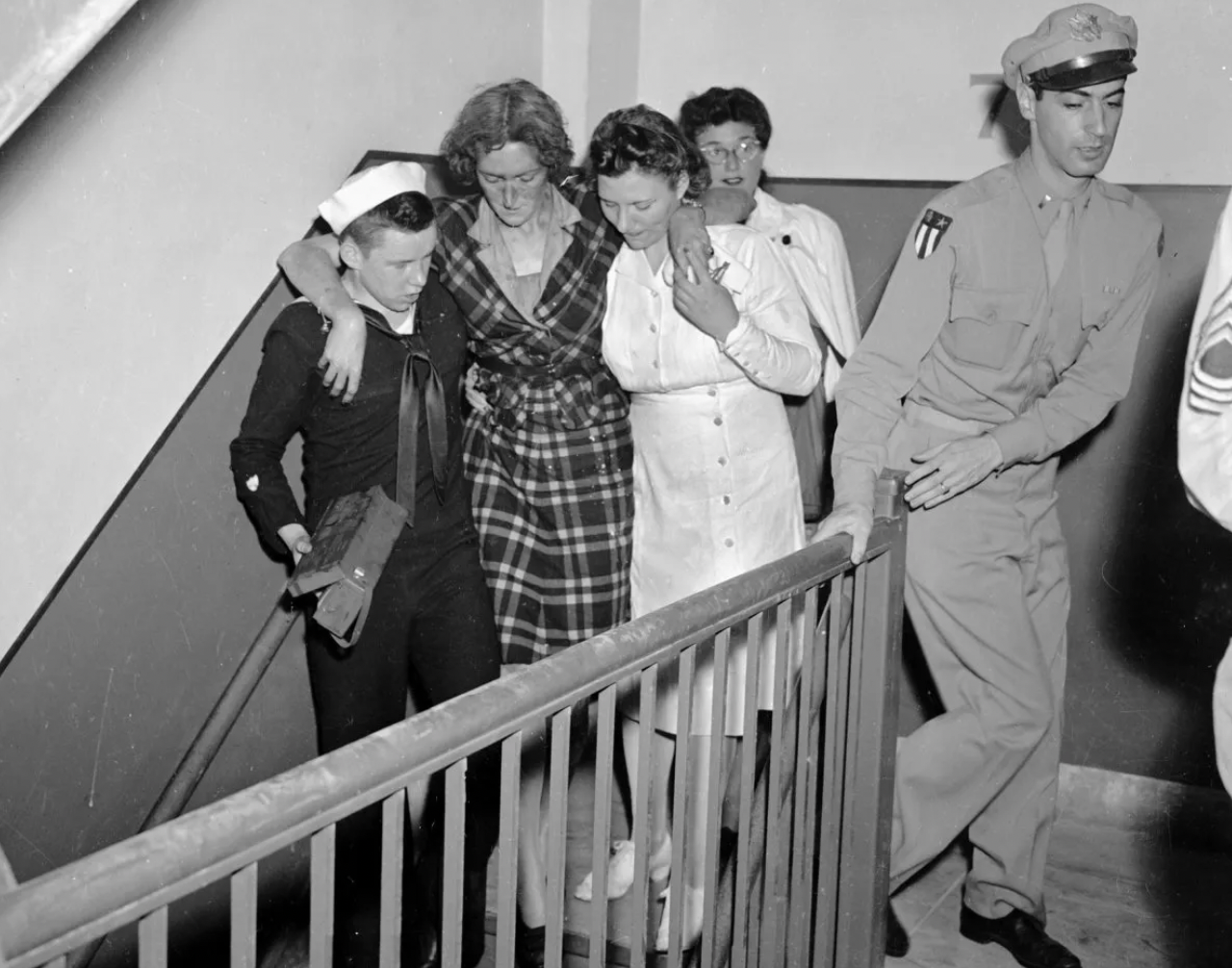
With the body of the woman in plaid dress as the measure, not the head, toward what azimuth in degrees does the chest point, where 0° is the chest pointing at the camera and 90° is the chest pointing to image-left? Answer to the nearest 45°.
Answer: approximately 0°

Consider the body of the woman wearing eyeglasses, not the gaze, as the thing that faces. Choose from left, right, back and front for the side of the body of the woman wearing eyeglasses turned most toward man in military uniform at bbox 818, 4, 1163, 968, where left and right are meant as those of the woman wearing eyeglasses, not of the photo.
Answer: left

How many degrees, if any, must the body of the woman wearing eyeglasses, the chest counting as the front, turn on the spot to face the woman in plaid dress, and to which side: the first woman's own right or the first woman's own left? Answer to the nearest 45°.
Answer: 0° — they already face them

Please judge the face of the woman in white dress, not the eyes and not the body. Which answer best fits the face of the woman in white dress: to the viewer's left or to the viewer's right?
to the viewer's left

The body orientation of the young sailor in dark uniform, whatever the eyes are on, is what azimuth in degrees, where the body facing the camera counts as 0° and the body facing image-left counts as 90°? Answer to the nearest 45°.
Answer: approximately 315°

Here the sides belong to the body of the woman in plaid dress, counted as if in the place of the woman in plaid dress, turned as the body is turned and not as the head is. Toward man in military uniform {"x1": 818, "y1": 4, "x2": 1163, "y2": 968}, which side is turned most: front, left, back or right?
left
